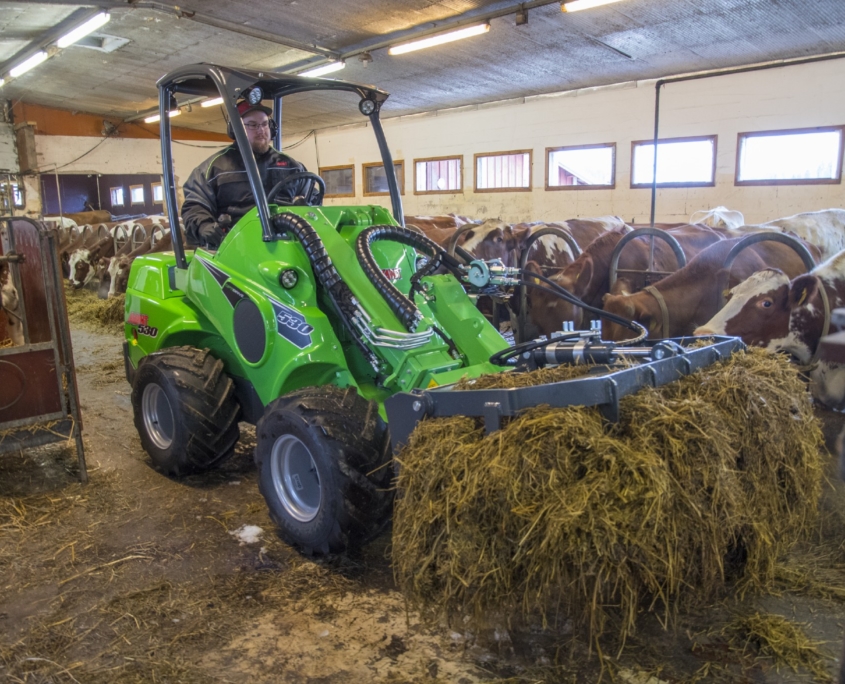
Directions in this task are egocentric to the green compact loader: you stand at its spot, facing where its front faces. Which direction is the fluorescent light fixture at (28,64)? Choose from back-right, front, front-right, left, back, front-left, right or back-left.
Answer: back

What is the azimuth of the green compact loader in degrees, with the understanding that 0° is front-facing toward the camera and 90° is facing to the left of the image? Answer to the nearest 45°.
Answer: approximately 315°
